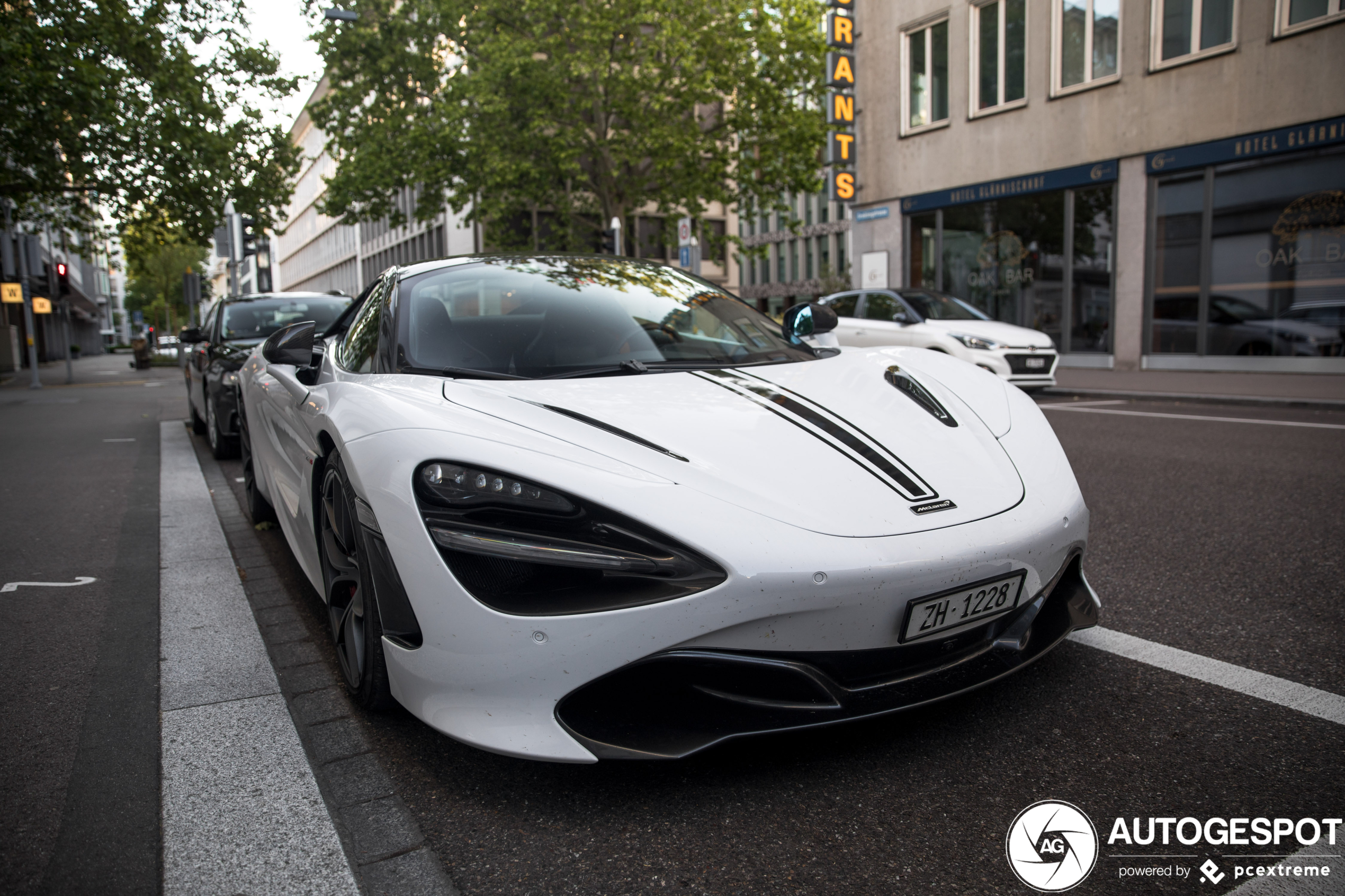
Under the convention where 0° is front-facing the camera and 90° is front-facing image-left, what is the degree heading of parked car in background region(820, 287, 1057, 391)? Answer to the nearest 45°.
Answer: approximately 315°

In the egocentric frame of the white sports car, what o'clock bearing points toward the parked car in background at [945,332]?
The parked car in background is roughly at 8 o'clock from the white sports car.

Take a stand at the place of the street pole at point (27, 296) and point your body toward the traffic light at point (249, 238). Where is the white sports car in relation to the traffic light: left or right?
right

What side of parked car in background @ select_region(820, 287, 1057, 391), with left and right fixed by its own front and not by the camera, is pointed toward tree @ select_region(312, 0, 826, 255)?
back

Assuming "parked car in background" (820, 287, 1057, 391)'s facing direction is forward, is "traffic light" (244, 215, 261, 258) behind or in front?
behind

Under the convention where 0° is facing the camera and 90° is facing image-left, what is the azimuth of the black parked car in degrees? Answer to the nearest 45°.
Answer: approximately 0°

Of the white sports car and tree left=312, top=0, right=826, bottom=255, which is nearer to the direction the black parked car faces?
the white sports car

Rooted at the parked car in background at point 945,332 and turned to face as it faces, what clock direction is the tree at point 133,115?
The tree is roughly at 5 o'clock from the parked car in background.

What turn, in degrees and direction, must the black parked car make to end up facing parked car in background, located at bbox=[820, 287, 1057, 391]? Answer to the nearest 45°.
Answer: approximately 90° to its left

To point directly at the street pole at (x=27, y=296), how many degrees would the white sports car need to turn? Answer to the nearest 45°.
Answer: approximately 180°
